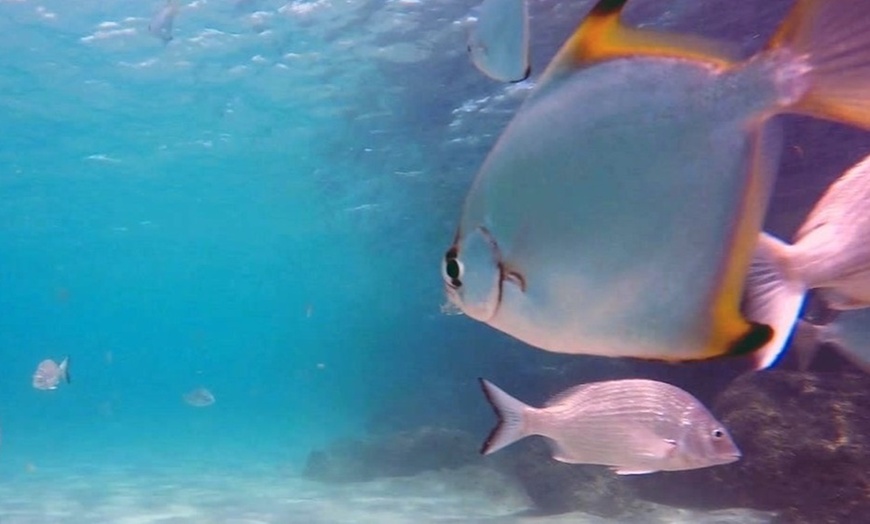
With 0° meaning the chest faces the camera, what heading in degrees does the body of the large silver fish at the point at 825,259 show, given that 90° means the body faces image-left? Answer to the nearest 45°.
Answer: approximately 270°

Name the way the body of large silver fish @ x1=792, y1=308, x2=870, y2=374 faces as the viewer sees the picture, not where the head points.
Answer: to the viewer's right

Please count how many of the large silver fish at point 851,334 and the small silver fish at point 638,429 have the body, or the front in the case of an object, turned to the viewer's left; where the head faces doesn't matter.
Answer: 0

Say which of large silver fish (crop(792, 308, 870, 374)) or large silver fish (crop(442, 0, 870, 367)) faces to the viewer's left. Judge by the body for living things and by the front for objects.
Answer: large silver fish (crop(442, 0, 870, 367))

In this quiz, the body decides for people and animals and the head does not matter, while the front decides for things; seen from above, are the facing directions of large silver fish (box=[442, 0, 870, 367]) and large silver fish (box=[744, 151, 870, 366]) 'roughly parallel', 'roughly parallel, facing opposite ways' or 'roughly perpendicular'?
roughly parallel, facing opposite ways

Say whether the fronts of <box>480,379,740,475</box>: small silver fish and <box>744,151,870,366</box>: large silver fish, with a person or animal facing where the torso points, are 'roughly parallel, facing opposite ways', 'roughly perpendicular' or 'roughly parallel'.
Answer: roughly parallel

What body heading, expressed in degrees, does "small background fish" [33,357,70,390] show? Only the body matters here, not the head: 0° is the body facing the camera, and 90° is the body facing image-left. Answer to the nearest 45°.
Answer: approximately 90°

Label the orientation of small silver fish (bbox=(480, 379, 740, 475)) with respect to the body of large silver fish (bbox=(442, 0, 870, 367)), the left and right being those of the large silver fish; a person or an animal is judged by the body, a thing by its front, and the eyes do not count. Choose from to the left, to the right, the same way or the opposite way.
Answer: the opposite way

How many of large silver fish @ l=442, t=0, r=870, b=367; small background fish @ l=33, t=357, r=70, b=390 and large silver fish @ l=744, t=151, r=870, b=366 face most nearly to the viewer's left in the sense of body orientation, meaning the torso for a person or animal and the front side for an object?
2

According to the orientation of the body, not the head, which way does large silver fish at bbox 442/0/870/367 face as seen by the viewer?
to the viewer's left

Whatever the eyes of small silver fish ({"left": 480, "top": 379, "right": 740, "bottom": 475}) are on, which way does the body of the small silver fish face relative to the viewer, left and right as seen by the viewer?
facing to the right of the viewer

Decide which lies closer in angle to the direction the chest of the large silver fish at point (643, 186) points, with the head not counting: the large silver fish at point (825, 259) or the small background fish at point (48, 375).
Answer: the small background fish

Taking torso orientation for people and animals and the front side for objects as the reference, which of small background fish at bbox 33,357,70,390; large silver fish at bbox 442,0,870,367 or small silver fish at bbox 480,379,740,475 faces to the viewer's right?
the small silver fish
